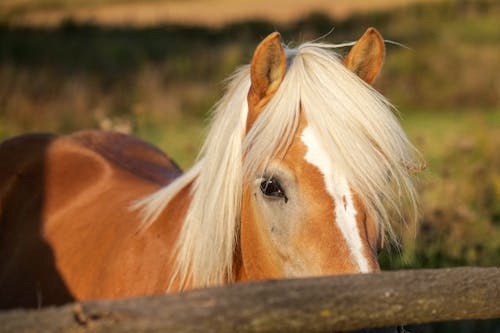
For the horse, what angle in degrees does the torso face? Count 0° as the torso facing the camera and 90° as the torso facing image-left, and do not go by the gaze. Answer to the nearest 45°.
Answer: approximately 315°
